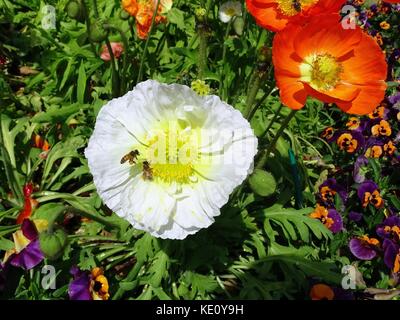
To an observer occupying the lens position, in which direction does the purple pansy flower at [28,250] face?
facing the viewer and to the left of the viewer

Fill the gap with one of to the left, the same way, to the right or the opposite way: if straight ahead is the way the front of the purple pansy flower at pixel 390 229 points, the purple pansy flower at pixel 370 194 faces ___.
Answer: the same way

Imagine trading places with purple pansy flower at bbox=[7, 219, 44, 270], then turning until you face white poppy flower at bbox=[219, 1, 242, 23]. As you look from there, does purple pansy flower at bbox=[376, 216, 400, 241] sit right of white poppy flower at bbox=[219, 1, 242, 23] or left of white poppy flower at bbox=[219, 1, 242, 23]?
right

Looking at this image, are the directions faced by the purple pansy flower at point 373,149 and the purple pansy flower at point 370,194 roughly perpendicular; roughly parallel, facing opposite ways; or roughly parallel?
roughly parallel

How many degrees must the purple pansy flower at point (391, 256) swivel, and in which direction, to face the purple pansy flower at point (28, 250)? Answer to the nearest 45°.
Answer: approximately 90° to its right

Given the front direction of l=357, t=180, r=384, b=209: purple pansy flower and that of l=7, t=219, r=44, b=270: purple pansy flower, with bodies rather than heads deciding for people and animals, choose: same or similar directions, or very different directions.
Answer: same or similar directions

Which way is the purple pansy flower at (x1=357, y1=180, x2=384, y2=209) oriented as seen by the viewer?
toward the camera

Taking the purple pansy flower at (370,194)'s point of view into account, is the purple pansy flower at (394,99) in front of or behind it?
behind

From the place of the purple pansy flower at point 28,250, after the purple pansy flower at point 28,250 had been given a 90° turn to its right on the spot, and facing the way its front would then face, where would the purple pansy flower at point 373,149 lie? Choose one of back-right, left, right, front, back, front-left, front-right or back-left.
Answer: back-right

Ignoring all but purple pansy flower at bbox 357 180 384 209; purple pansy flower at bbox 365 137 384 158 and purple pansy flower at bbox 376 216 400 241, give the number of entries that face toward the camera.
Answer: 3

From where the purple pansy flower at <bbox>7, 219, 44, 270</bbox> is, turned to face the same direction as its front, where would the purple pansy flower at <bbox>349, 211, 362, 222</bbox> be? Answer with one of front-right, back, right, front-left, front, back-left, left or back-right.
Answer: back-left

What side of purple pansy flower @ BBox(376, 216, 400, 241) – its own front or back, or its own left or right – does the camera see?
front

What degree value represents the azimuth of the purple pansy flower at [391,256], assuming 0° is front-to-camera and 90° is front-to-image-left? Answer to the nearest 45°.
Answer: approximately 315°
